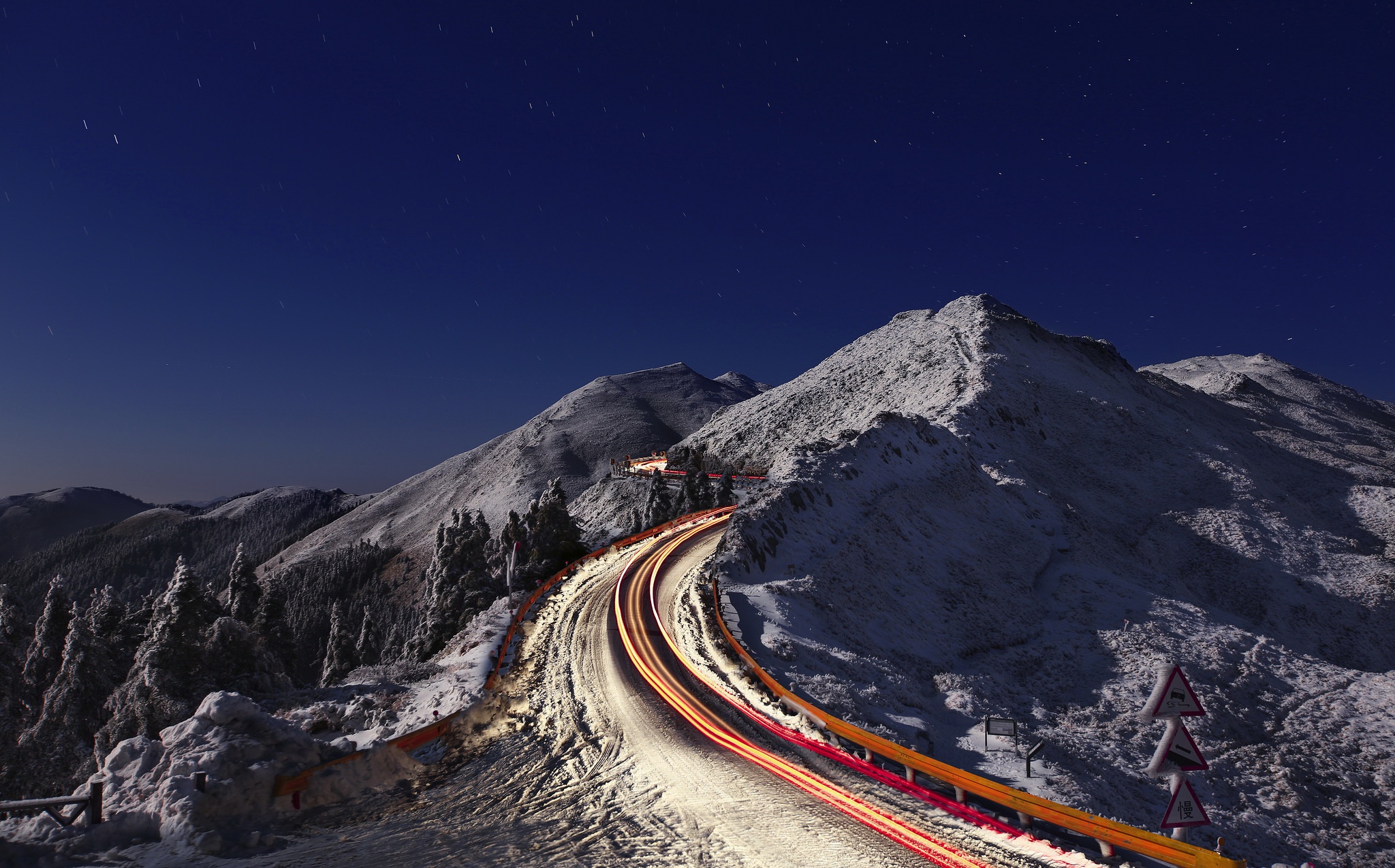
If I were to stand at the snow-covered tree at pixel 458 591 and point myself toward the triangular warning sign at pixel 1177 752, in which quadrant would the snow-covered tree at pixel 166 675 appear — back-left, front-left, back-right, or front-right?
front-right

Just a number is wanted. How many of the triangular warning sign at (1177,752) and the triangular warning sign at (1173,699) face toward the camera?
2

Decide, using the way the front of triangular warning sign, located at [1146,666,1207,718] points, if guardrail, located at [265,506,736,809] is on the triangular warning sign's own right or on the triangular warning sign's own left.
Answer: on the triangular warning sign's own right

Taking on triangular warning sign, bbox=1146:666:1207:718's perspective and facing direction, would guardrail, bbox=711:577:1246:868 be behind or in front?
behind

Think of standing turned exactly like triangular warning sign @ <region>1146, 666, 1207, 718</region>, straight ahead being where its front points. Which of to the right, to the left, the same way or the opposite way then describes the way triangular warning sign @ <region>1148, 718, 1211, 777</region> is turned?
the same way

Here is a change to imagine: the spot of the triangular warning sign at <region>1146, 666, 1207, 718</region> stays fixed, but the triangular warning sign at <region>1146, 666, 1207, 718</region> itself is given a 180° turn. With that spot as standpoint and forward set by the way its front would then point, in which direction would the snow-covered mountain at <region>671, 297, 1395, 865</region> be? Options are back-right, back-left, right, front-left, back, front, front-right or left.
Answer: front

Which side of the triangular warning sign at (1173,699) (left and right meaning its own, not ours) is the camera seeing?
front

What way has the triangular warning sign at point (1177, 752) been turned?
toward the camera

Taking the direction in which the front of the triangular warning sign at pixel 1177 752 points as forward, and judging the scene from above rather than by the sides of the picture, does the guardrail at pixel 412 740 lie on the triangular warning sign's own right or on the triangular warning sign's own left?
on the triangular warning sign's own right

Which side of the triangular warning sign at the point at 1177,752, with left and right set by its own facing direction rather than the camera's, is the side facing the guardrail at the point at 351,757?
right
